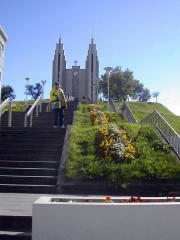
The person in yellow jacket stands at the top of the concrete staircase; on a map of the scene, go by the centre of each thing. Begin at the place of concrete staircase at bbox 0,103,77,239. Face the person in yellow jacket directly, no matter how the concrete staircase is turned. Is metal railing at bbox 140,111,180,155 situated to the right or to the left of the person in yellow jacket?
right

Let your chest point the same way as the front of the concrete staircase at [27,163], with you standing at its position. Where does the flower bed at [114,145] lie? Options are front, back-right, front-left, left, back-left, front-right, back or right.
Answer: left

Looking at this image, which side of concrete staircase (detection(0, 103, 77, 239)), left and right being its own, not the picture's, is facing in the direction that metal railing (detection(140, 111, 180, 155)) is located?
left

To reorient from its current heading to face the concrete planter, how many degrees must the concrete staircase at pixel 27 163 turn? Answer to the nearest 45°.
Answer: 0° — it already faces it

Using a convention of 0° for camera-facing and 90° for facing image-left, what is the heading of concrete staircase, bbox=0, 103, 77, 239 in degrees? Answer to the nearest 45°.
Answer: approximately 0°
